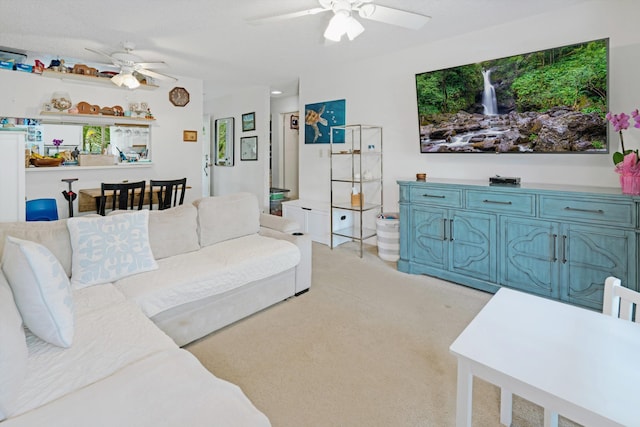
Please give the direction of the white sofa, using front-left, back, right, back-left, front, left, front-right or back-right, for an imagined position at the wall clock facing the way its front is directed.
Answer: front

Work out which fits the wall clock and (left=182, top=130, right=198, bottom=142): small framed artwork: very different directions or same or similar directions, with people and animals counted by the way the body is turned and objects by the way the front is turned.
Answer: same or similar directions

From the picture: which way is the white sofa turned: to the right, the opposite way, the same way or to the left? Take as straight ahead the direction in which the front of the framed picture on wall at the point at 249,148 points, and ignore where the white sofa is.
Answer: to the left

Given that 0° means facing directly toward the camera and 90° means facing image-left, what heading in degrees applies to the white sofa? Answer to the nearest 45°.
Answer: approximately 315°

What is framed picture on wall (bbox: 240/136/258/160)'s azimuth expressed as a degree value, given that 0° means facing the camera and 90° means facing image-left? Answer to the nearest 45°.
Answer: approximately 45°

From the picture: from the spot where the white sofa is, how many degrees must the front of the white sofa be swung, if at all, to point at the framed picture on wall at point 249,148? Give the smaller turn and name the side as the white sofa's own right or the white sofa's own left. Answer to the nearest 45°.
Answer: approximately 135° to the white sofa's own left

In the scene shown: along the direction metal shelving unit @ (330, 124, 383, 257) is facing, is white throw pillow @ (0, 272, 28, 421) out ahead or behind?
ahead

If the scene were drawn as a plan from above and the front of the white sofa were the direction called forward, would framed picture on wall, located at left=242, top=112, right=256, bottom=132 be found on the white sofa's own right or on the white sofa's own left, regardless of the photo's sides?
on the white sofa's own left

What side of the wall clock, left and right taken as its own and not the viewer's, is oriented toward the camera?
front

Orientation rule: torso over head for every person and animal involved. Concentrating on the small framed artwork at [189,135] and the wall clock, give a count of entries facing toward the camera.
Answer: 2

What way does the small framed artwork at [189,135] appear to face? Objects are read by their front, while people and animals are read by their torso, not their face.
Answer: toward the camera

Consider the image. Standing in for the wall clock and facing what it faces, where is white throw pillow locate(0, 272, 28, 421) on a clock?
The white throw pillow is roughly at 12 o'clock from the wall clock.

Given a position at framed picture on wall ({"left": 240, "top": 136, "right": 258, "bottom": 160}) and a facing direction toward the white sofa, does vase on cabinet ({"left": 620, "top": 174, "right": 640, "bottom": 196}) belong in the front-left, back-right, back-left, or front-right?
front-left
